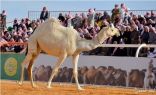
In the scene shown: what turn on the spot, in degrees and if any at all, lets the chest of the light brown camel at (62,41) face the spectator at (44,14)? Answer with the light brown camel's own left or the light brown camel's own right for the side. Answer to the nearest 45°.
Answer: approximately 90° to the light brown camel's own left

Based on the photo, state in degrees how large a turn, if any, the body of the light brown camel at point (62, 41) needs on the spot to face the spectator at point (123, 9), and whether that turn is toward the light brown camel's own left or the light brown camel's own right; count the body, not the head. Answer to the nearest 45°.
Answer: approximately 45° to the light brown camel's own left

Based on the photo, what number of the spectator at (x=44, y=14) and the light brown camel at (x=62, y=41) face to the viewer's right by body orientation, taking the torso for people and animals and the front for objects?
1

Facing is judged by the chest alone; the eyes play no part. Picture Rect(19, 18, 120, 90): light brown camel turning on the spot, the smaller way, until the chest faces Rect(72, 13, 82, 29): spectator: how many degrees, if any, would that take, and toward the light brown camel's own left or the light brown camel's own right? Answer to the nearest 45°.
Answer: approximately 90° to the light brown camel's own left

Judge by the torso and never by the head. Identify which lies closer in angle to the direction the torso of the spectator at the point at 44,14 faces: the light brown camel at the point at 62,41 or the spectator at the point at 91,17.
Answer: the light brown camel

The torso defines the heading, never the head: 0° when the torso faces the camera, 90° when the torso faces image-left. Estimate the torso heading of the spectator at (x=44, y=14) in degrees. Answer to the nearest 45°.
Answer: approximately 0°

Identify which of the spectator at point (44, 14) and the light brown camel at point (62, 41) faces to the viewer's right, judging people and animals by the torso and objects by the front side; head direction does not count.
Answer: the light brown camel

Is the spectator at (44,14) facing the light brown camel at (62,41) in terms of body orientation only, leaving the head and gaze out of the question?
yes

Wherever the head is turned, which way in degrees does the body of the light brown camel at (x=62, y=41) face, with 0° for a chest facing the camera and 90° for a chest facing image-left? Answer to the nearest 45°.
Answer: approximately 270°

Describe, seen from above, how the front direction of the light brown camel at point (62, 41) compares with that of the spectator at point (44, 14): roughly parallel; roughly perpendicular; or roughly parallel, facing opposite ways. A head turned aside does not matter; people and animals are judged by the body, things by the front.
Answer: roughly perpendicular
